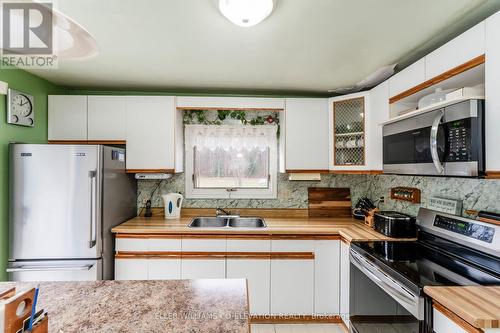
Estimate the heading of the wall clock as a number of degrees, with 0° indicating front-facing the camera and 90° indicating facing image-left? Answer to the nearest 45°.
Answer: approximately 315°

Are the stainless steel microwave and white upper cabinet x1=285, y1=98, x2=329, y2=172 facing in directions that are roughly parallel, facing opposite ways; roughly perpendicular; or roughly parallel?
roughly perpendicular

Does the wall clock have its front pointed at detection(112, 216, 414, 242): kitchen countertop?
yes

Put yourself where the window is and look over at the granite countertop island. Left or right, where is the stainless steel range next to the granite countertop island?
left

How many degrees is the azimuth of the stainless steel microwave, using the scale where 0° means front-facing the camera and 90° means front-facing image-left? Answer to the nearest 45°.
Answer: approximately 45°

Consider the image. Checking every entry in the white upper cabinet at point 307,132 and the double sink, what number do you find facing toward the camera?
2

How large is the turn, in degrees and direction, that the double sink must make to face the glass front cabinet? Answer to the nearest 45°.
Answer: approximately 90° to its left

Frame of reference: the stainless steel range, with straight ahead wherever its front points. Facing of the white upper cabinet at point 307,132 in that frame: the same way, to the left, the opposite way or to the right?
to the left

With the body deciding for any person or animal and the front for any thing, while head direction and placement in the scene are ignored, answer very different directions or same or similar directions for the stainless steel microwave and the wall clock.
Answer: very different directions

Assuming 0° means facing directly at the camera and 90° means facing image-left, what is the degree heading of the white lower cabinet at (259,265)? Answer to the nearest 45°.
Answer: approximately 0°

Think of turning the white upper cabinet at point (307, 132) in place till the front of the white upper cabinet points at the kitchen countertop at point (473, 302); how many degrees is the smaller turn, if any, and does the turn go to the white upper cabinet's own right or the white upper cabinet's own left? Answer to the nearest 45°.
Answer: approximately 45° to the white upper cabinet's own left

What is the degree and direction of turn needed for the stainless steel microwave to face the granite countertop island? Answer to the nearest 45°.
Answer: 0° — it already faces it
